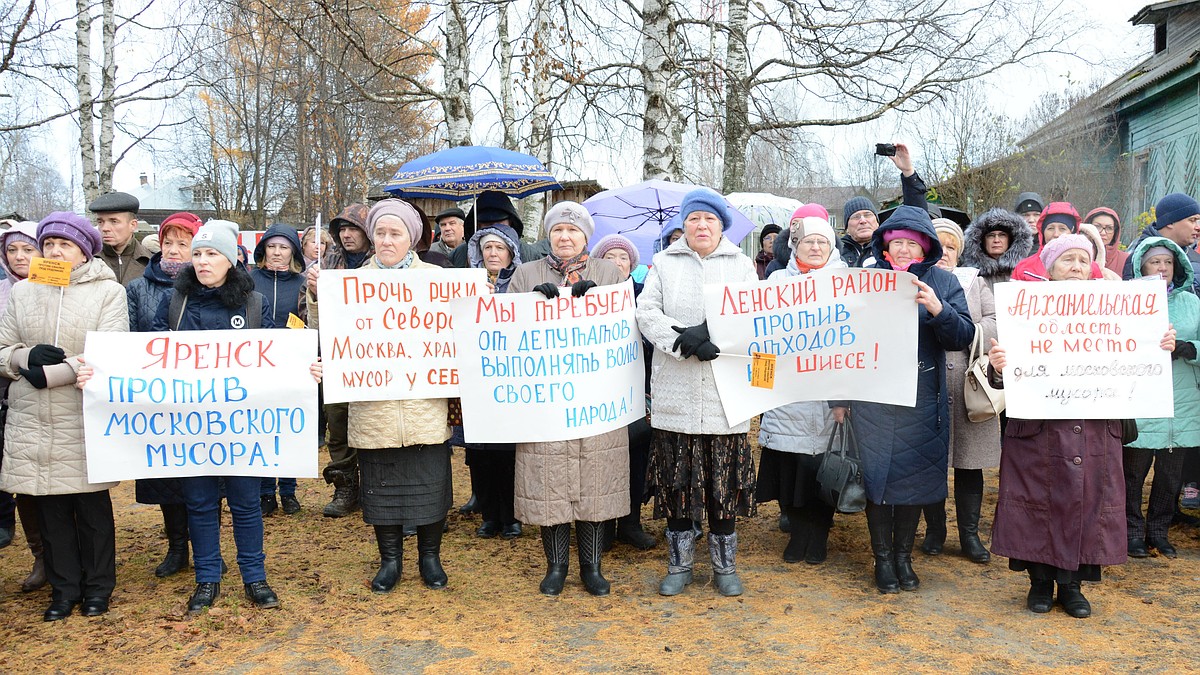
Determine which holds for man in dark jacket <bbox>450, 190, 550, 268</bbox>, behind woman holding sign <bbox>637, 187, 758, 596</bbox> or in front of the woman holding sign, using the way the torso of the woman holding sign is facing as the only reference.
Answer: behind

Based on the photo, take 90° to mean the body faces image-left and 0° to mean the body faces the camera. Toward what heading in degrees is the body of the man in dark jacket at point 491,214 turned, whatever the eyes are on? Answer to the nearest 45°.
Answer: approximately 0°

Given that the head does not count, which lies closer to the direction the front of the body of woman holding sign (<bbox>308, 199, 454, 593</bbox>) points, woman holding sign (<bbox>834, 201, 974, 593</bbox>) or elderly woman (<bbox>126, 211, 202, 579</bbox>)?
the woman holding sign

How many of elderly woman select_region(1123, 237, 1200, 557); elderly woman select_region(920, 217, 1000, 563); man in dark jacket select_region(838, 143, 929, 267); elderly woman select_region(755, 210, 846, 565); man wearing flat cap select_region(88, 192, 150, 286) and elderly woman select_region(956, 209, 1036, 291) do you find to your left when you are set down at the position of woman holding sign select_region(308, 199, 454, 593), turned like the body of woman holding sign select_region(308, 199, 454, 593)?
5

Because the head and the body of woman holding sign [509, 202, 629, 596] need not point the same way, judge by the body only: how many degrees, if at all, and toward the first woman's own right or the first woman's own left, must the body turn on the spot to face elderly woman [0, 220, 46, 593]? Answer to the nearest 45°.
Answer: approximately 90° to the first woman's own right

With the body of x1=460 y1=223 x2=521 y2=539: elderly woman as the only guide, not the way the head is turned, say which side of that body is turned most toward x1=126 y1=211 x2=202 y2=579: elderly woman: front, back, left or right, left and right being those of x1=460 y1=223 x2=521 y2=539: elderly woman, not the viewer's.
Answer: right

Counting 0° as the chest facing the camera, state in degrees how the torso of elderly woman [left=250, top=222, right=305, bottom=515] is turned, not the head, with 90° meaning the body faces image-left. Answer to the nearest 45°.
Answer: approximately 0°
